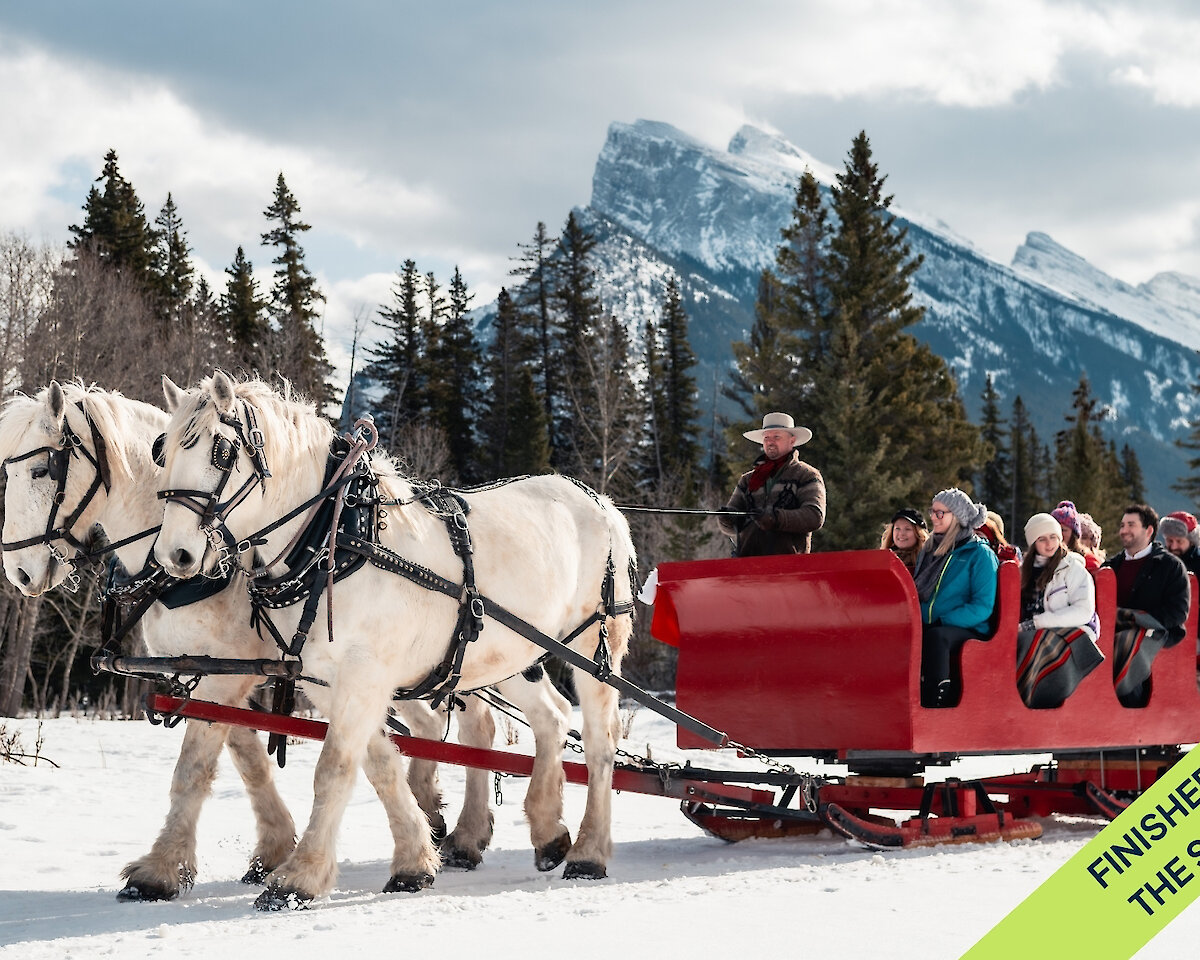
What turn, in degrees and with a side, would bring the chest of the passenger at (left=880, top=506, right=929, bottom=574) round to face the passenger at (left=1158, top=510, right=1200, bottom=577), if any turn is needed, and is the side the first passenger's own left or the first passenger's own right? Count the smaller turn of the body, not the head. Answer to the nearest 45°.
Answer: approximately 180°

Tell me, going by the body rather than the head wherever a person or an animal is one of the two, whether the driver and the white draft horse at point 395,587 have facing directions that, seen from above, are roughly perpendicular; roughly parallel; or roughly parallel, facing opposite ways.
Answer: roughly parallel

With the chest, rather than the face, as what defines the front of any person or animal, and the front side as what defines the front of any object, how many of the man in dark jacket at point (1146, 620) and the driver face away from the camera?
0

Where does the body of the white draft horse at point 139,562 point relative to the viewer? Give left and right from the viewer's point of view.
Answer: facing the viewer and to the left of the viewer

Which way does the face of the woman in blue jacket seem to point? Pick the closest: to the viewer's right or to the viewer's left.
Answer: to the viewer's left

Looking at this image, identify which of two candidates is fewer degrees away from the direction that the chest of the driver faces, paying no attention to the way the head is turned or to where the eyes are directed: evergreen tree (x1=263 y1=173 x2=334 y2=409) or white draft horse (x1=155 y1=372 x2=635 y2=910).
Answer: the white draft horse

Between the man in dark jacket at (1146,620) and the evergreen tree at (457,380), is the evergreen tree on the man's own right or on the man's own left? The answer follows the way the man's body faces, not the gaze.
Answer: on the man's own right

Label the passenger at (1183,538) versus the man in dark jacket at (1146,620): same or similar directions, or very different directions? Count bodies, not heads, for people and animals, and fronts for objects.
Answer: same or similar directions

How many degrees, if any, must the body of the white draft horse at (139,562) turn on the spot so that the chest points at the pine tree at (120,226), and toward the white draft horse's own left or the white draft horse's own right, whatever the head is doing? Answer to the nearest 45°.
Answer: approximately 135° to the white draft horse's own right

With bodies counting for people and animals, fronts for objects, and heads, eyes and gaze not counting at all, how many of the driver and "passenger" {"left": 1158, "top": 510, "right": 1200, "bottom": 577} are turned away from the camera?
0

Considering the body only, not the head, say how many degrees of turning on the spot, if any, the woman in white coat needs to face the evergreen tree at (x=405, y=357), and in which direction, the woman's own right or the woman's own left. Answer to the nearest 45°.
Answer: approximately 90° to the woman's own right

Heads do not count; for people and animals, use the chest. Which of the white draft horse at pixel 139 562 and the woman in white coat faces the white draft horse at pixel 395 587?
the woman in white coat

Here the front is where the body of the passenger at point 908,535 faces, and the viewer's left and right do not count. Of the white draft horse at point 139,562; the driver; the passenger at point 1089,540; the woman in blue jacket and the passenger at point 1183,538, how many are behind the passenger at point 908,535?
2

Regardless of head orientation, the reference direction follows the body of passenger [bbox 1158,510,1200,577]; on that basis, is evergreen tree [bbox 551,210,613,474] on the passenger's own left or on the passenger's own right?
on the passenger's own right
